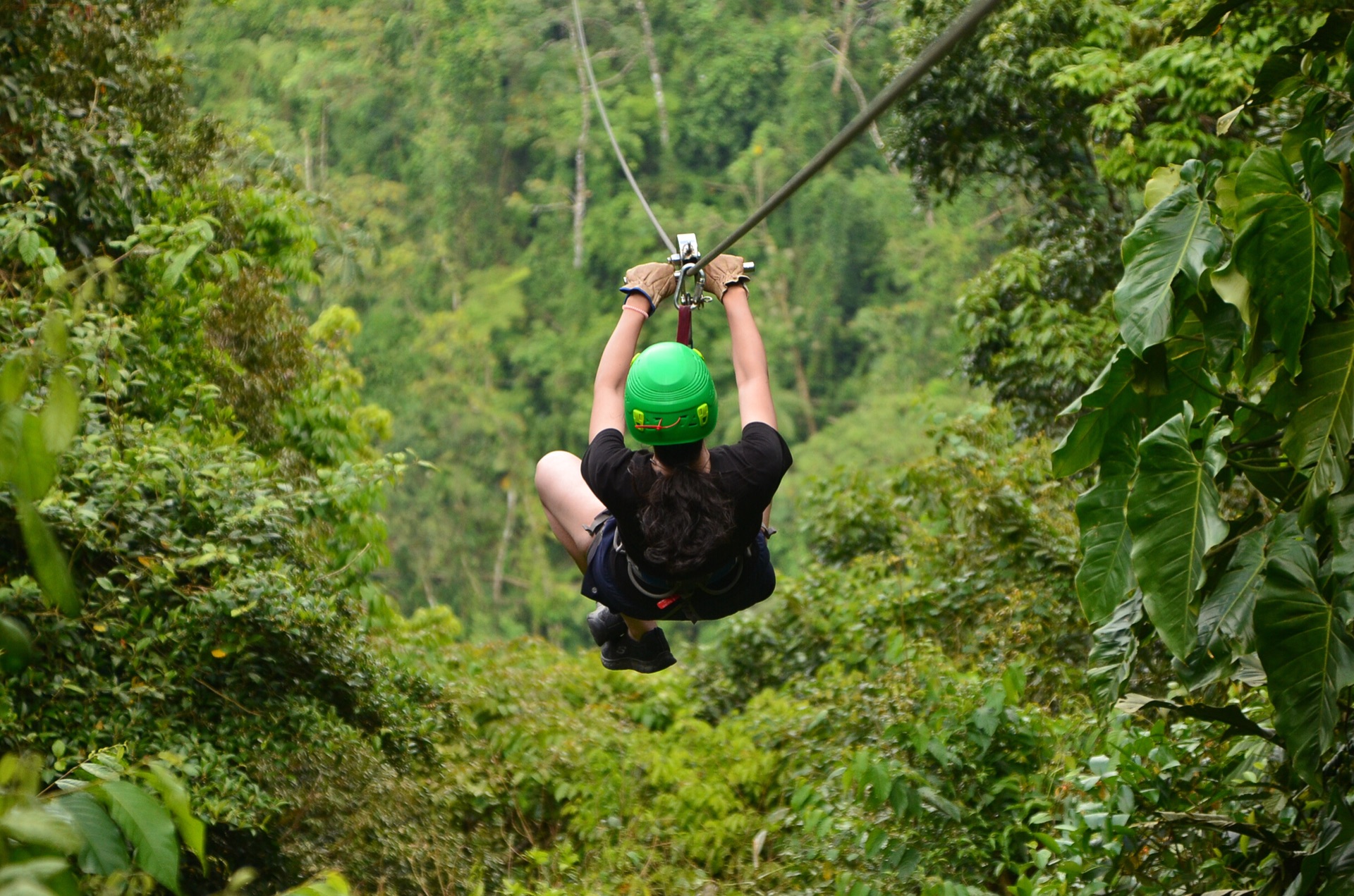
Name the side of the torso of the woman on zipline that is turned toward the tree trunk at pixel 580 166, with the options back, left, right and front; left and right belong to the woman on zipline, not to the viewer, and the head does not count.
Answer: front

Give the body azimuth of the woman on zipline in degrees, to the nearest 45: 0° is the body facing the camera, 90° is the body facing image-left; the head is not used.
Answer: approximately 180°

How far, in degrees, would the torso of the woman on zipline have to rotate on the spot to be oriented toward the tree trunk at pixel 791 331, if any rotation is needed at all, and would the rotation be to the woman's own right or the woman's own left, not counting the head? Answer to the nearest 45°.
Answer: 0° — they already face it

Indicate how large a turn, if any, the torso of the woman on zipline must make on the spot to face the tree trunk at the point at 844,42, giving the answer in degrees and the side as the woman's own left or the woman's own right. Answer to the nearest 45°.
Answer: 0° — they already face it

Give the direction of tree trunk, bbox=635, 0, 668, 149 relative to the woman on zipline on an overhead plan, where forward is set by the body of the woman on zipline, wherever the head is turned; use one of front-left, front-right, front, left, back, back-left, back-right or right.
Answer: front

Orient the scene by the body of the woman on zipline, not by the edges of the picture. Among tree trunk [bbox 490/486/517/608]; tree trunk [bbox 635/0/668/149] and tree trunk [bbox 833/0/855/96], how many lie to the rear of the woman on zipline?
0

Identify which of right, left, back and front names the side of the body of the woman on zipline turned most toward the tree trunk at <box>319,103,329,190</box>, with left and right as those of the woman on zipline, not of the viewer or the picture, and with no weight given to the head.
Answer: front

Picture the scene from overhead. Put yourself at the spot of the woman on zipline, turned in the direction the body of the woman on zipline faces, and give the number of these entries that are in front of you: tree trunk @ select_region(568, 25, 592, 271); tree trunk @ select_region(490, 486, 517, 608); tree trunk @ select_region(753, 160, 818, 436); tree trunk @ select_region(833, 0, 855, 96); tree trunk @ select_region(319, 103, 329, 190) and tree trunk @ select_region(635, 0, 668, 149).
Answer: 6

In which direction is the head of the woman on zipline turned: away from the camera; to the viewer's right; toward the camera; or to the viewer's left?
away from the camera

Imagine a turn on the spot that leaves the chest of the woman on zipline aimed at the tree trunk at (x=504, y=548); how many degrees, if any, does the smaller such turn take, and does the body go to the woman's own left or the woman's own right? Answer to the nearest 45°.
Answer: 0° — they already face it

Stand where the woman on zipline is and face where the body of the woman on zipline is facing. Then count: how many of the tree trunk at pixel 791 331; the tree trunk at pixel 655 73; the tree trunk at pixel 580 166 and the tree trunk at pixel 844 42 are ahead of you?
4
